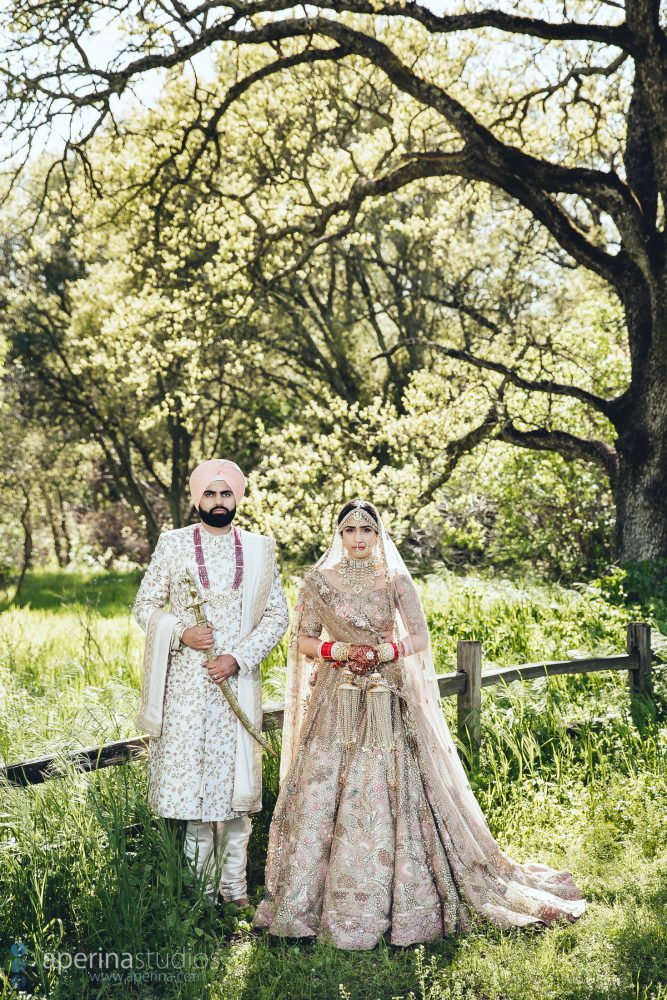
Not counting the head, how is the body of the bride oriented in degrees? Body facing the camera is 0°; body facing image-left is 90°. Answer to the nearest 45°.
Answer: approximately 0°

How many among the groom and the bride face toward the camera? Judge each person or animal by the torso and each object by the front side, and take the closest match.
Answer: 2

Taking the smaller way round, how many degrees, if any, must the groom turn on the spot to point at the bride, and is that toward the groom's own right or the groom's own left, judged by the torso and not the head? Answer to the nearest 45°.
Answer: approximately 90° to the groom's own left

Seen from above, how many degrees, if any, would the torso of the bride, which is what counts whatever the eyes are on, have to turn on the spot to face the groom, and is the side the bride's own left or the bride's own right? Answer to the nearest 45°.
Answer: approximately 90° to the bride's own right
